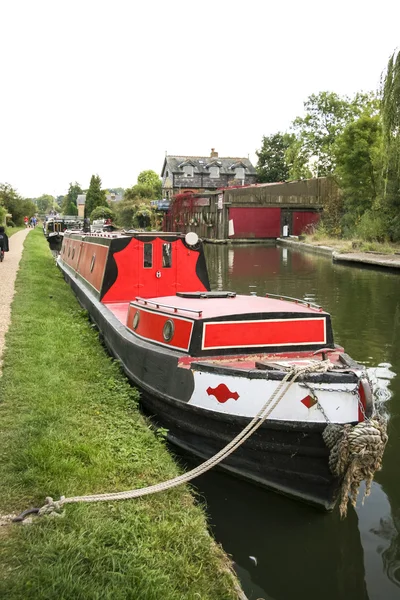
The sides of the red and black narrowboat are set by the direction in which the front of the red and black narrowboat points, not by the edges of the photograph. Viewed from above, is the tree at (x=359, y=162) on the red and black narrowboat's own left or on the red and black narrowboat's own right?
on the red and black narrowboat's own left

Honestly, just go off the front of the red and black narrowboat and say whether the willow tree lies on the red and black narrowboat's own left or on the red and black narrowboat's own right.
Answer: on the red and black narrowboat's own left

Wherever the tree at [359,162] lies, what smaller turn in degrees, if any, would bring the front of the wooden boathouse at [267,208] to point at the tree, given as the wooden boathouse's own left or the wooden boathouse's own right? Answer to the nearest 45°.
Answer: approximately 45° to the wooden boathouse's own left

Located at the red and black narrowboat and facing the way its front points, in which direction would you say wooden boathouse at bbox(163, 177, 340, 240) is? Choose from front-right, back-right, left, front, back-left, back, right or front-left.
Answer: back-left

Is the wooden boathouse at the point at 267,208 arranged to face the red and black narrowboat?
yes

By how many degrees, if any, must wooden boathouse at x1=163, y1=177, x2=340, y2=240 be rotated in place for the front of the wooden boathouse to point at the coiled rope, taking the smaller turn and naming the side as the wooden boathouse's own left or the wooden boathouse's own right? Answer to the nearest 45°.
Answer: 0° — it already faces it

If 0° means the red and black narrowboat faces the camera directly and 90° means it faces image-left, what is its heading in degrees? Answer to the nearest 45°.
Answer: approximately 315°

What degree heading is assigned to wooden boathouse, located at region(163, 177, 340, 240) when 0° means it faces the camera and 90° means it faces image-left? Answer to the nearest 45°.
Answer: approximately 0°
